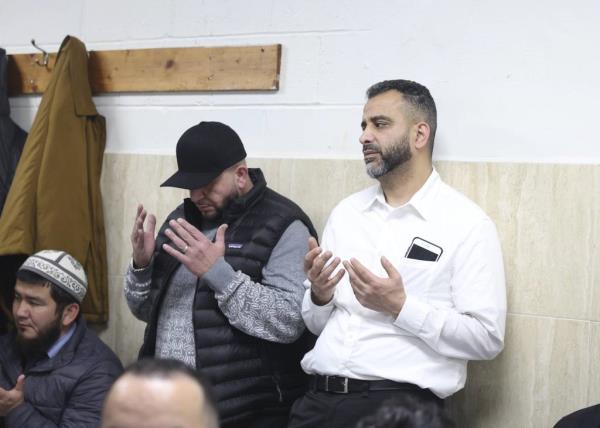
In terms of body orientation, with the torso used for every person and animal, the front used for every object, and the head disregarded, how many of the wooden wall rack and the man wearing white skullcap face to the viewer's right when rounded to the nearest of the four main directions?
0

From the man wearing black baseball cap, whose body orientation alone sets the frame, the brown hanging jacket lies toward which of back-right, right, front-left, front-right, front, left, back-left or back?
right

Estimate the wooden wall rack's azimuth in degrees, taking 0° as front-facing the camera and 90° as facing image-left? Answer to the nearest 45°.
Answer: approximately 0°

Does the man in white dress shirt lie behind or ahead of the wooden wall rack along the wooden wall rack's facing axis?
ahead

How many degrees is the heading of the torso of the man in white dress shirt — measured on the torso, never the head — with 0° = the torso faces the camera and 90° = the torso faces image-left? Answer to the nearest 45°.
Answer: approximately 45°

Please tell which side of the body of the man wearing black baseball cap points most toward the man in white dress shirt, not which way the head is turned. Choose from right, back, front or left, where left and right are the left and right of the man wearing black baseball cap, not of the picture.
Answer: left

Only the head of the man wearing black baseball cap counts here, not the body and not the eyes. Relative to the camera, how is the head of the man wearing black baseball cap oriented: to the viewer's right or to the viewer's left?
to the viewer's left

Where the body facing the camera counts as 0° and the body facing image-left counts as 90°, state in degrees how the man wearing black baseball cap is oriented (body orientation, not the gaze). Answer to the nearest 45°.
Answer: approximately 45°

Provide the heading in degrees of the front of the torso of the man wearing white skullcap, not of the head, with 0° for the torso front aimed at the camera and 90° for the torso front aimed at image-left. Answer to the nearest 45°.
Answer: approximately 45°

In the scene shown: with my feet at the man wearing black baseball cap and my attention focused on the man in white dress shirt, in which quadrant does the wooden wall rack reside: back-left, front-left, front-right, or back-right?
back-left

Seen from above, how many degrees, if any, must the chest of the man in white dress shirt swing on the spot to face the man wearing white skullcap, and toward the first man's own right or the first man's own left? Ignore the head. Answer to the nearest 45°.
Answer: approximately 45° to the first man's own right

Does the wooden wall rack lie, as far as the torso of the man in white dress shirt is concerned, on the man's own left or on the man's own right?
on the man's own right
